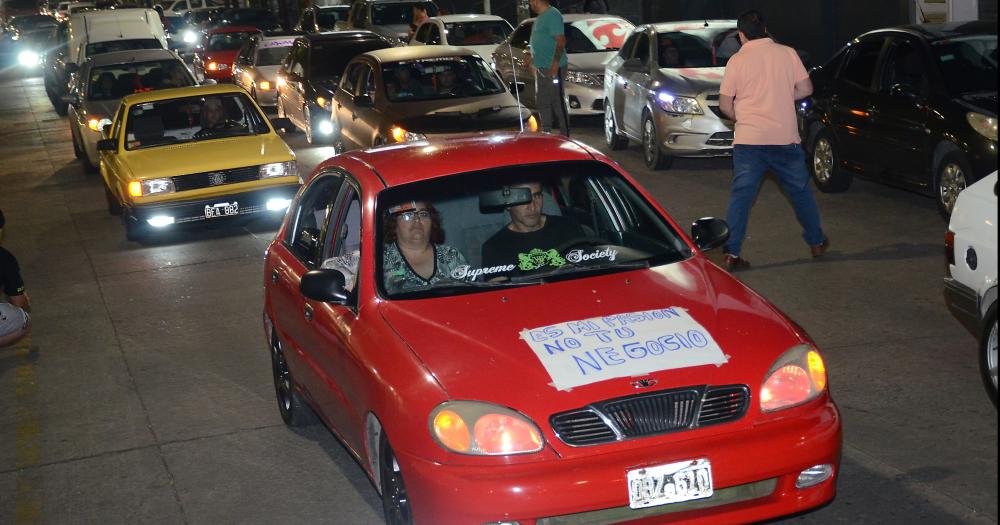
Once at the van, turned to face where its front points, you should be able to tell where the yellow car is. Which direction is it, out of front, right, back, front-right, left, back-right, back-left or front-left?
front

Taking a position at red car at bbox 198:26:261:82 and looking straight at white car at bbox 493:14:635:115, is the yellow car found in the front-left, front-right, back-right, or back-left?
front-right

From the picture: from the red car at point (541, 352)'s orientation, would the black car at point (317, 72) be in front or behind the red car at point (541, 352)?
behind

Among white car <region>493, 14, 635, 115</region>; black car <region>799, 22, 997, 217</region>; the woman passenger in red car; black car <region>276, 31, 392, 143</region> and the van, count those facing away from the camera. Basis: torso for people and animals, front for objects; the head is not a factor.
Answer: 0

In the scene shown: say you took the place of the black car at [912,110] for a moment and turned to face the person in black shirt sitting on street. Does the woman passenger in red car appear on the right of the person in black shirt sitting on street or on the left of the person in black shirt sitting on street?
left

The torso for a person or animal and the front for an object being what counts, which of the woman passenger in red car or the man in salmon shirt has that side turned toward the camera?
the woman passenger in red car

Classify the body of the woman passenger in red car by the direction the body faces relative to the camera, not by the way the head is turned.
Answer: toward the camera

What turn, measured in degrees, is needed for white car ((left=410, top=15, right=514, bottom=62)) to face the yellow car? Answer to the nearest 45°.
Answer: approximately 45° to its right

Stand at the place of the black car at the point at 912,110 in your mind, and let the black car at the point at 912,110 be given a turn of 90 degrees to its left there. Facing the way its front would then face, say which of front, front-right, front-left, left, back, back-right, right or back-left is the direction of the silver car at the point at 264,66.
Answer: left

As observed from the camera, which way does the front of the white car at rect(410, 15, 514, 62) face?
facing the viewer and to the right of the viewer

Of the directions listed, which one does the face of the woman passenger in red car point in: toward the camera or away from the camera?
toward the camera

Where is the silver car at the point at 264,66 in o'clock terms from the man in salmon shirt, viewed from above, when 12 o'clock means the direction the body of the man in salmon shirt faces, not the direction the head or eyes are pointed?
The silver car is roughly at 11 o'clock from the man in salmon shirt.

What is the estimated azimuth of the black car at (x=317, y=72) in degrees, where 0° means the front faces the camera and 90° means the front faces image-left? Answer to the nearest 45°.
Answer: approximately 315°

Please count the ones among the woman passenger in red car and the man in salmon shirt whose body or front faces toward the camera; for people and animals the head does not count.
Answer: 1
